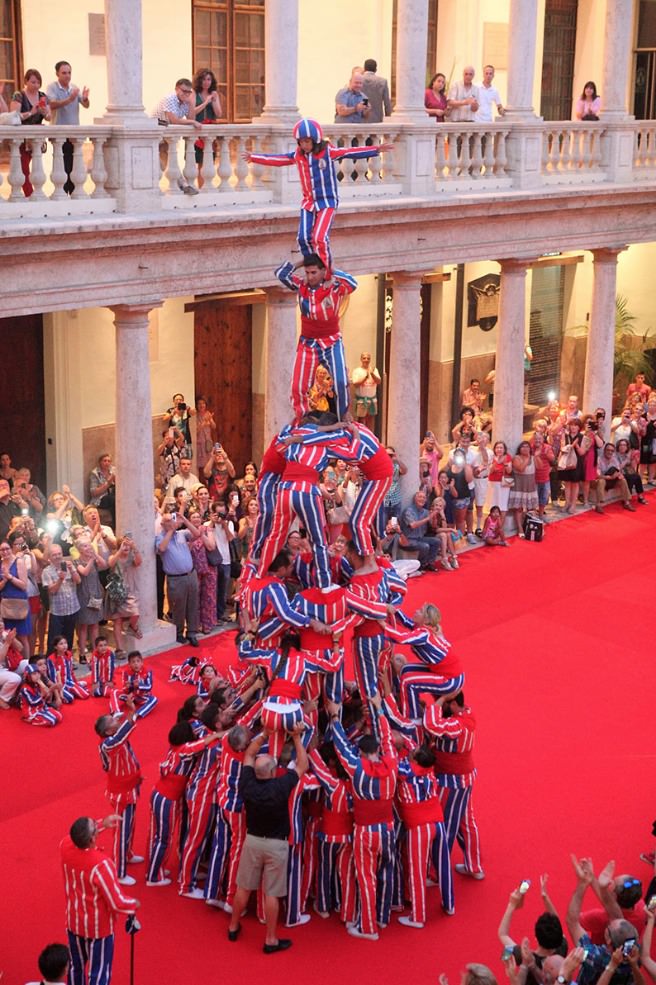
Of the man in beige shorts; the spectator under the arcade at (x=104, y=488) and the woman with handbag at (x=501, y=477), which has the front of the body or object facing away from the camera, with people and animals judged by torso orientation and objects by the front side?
the man in beige shorts

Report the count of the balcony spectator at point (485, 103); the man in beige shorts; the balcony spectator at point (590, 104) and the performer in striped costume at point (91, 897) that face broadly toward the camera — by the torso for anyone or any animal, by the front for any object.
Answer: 2

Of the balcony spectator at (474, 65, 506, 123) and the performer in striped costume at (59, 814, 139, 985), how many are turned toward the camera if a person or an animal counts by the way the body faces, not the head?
1

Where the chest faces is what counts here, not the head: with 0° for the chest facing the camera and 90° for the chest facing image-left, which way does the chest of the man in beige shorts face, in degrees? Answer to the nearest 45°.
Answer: approximately 180°

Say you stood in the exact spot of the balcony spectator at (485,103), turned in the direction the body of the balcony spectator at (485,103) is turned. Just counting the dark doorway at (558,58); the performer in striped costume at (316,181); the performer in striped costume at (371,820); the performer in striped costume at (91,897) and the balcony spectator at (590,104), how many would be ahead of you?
3

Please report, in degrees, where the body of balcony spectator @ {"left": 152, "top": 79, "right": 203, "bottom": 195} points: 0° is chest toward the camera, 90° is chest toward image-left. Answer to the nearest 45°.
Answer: approximately 315°

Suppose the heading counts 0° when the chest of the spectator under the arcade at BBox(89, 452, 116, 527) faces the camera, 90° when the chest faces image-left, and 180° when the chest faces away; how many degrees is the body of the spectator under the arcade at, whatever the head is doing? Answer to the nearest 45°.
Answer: approximately 315°

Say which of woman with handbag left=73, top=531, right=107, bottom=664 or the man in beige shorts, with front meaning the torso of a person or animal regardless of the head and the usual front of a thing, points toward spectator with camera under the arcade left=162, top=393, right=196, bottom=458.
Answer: the man in beige shorts

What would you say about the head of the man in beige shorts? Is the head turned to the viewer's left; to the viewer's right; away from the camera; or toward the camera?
away from the camera
